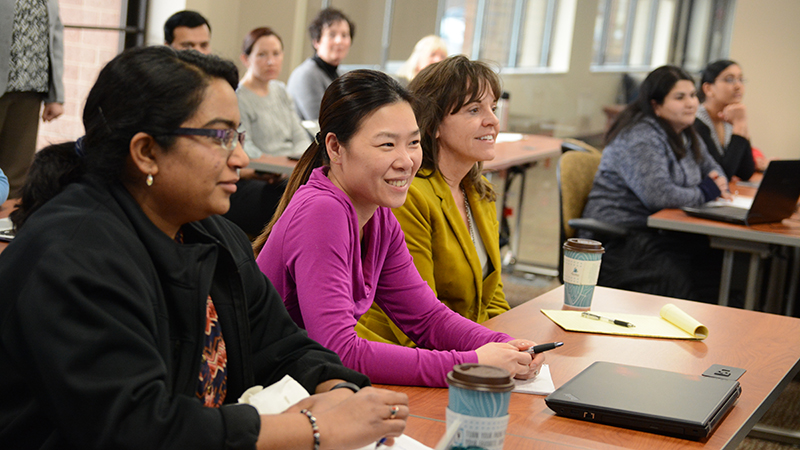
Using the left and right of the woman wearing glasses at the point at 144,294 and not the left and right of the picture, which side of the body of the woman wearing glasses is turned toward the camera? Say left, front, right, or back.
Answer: right

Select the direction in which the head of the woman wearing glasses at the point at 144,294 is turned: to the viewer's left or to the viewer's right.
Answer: to the viewer's right

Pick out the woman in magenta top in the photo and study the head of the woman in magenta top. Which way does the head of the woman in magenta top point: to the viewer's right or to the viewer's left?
to the viewer's right

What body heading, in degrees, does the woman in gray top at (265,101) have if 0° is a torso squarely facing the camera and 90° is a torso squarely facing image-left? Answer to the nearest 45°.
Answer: approximately 315°

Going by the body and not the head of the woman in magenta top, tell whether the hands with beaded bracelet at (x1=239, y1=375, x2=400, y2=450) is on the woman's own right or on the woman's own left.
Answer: on the woman's own right

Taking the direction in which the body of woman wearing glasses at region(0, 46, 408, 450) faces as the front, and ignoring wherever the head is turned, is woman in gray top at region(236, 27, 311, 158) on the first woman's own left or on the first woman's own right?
on the first woman's own left
